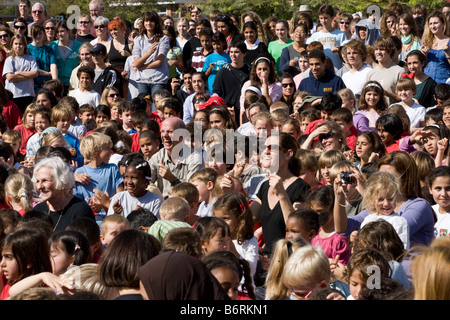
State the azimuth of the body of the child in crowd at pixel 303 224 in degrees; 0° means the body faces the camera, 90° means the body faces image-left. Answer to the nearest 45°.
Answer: approximately 45°

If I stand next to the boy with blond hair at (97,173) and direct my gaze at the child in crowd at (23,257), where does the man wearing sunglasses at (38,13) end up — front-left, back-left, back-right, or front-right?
back-right

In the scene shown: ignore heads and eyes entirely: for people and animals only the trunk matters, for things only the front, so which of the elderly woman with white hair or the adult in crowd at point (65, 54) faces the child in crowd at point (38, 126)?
the adult in crowd

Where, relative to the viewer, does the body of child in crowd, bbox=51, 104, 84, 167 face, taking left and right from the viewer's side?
facing the viewer and to the right of the viewer

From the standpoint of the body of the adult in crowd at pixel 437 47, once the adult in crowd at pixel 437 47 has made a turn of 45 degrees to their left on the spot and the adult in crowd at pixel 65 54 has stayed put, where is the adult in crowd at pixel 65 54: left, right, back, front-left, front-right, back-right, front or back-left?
right

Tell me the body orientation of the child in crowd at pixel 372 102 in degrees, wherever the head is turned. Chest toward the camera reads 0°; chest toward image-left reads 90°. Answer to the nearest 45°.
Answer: approximately 0°

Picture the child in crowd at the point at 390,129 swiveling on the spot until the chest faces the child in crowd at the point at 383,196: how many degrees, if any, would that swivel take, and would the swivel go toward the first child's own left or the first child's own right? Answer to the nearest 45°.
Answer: approximately 45° to the first child's own left
